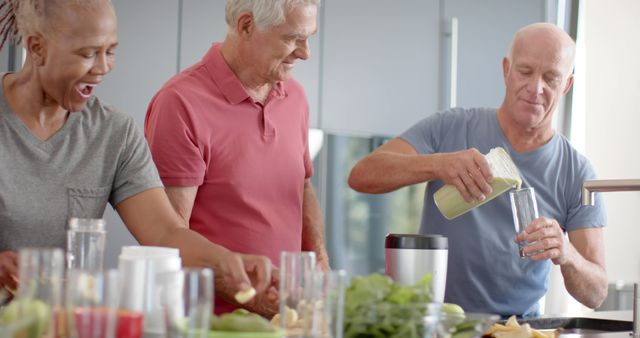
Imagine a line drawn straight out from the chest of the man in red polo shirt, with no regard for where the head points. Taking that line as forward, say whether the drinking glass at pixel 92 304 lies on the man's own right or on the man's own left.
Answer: on the man's own right

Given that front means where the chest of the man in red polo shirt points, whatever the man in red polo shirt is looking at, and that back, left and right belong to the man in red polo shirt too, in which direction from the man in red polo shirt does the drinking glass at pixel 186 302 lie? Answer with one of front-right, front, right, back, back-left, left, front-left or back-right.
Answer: front-right

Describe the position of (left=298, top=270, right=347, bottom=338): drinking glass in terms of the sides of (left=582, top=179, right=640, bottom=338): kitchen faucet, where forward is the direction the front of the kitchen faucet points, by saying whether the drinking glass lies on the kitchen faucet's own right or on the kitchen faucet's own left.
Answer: on the kitchen faucet's own left

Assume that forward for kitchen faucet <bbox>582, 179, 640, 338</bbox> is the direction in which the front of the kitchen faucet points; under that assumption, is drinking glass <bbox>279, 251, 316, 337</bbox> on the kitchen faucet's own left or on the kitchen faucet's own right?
on the kitchen faucet's own left

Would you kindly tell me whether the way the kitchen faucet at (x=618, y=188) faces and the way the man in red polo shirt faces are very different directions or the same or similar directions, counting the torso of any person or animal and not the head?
very different directions

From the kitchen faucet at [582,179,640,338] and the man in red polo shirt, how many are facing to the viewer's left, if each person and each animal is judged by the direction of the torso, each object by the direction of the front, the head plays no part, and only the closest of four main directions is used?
1

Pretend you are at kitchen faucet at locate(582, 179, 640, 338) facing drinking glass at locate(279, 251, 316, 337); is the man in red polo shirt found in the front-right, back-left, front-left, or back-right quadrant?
front-right

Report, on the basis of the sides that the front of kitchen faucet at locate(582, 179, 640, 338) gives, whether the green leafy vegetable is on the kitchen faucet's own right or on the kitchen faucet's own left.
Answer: on the kitchen faucet's own left

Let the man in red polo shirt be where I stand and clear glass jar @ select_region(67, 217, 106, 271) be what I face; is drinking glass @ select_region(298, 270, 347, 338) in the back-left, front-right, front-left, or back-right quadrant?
front-left

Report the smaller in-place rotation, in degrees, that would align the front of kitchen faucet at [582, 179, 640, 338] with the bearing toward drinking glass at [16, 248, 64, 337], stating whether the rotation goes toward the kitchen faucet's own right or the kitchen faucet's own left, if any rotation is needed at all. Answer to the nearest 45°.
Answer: approximately 45° to the kitchen faucet's own left

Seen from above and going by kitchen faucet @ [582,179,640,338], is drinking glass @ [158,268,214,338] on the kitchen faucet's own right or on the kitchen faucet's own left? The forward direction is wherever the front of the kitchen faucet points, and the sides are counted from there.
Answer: on the kitchen faucet's own left

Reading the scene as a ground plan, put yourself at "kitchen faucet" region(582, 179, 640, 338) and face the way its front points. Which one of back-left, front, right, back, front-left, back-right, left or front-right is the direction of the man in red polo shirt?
front

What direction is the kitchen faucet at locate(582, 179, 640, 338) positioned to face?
to the viewer's left

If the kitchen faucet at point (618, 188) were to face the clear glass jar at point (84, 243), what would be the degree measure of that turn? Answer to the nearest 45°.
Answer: approximately 45° to its left
